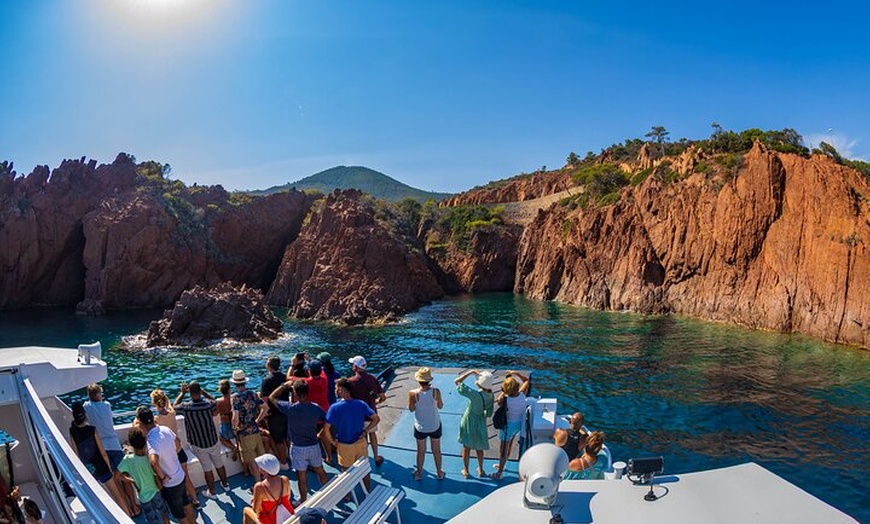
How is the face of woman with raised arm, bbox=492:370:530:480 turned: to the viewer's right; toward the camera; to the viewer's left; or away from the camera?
away from the camera

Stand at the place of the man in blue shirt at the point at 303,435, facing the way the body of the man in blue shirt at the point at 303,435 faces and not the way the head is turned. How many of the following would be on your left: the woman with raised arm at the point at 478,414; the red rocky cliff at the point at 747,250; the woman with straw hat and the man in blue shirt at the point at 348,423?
0

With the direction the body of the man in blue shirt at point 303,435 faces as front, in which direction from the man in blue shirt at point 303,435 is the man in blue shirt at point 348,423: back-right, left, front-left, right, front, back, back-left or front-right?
right

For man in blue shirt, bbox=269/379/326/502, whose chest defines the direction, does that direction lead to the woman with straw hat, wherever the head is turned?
no

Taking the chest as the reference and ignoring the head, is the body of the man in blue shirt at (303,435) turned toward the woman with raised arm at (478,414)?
no

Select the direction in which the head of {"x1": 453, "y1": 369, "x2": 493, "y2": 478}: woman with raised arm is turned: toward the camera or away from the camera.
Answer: away from the camera

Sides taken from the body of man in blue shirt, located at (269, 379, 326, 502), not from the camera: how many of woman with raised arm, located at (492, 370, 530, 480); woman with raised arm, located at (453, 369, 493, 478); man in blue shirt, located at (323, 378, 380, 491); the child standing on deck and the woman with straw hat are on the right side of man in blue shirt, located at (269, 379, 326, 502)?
4

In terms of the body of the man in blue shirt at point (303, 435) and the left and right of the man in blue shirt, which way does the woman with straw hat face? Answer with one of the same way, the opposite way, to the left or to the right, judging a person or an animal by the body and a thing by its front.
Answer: the same way

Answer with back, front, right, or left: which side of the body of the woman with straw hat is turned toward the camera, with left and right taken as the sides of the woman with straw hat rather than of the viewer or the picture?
back

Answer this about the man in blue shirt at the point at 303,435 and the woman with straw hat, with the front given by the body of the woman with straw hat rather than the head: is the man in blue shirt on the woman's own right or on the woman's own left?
on the woman's own left

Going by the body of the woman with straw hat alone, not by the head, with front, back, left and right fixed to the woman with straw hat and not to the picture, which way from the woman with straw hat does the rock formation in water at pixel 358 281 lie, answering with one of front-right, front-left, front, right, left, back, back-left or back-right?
front

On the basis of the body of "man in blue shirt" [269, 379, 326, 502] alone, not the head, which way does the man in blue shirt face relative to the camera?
away from the camera

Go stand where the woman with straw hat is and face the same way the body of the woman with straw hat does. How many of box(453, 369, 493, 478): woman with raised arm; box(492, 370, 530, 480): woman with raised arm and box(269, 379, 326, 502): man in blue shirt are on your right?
2

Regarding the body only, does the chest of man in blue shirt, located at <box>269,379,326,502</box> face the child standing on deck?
no

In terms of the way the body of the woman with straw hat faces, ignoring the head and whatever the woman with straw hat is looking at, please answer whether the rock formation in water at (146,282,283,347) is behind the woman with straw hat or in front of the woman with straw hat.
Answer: in front

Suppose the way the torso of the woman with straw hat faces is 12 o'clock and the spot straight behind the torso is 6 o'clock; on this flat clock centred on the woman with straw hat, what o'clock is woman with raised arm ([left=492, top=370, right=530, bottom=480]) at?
The woman with raised arm is roughly at 3 o'clock from the woman with straw hat.

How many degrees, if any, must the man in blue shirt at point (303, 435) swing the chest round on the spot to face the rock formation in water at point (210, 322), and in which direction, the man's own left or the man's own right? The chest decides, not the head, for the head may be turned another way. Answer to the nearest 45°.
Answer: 0° — they already face it
